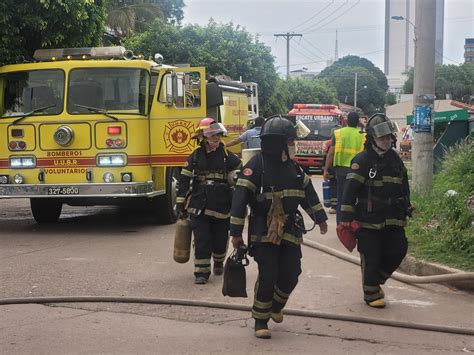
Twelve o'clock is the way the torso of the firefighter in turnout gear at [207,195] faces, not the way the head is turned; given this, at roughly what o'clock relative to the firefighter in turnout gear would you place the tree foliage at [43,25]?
The tree foliage is roughly at 5 o'clock from the firefighter in turnout gear.

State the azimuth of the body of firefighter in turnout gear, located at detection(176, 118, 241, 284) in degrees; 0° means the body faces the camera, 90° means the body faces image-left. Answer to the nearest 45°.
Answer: approximately 0°

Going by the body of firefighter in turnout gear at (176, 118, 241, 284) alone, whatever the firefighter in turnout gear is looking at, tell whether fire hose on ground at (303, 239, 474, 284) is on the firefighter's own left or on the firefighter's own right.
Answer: on the firefighter's own left

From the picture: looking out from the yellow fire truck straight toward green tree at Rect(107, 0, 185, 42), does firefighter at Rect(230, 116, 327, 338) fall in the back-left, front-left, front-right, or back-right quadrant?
back-right

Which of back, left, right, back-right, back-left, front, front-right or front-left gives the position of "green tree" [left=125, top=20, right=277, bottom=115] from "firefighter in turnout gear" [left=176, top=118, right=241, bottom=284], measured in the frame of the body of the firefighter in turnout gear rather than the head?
back

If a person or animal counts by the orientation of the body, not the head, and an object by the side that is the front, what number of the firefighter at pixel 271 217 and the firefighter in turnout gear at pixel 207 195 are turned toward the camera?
2
